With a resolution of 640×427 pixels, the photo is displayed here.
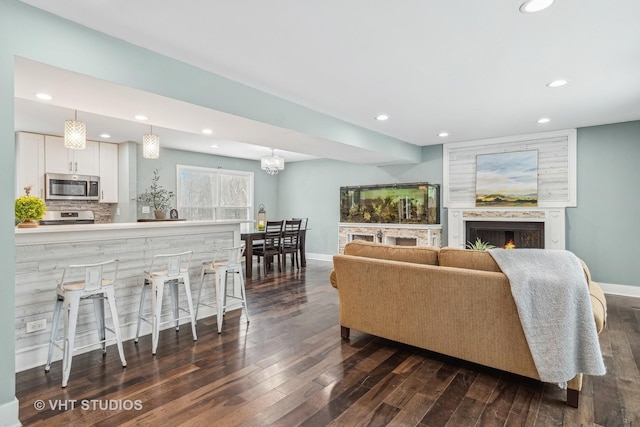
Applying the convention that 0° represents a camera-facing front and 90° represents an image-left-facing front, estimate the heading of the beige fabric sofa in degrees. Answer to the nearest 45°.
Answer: approximately 225°

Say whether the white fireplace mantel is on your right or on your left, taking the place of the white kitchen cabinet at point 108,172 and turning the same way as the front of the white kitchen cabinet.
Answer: on your left

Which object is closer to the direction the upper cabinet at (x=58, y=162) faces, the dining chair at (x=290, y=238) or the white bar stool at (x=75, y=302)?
the white bar stool

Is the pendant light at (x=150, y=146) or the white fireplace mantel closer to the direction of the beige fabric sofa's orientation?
the white fireplace mantel

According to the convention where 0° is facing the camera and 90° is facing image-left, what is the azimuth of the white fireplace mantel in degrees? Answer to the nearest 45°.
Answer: approximately 0°

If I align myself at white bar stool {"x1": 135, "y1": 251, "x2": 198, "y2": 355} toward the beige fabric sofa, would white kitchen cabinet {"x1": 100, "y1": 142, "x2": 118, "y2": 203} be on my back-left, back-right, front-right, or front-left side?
back-left

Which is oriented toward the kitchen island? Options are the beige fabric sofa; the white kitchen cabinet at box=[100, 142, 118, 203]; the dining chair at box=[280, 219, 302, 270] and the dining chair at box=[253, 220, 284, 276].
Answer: the white kitchen cabinet

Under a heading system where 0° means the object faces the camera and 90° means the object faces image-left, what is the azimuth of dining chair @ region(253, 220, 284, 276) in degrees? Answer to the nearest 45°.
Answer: approximately 135°

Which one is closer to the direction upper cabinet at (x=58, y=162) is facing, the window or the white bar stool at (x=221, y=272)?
the white bar stool

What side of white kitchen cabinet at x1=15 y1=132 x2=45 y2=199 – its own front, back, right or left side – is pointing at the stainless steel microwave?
left
